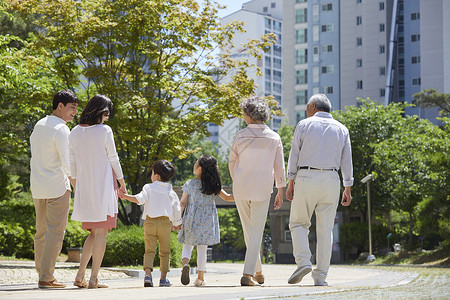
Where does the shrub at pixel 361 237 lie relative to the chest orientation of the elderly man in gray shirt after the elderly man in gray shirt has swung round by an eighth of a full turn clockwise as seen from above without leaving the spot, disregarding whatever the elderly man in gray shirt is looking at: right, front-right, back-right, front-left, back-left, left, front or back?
front-left

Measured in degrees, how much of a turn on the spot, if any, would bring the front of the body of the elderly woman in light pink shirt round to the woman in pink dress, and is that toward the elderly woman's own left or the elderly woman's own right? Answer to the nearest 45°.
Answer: approximately 135° to the elderly woman's own left

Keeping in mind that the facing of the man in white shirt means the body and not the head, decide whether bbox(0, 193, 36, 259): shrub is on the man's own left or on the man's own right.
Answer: on the man's own left

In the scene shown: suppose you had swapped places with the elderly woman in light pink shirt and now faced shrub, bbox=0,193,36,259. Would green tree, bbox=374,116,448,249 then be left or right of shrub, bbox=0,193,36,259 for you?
right

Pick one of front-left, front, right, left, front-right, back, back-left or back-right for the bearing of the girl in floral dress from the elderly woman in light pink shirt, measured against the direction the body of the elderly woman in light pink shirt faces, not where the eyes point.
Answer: front-left

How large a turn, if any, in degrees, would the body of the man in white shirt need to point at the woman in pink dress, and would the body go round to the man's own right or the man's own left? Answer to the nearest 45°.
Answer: approximately 90° to the man's own right

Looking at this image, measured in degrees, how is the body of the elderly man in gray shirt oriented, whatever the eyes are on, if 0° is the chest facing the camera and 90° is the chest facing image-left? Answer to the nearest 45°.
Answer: approximately 180°

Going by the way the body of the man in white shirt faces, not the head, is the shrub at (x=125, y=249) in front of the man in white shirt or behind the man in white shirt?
in front

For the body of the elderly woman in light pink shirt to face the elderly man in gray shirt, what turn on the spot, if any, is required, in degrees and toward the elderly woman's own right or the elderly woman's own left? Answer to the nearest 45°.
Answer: approximately 90° to the elderly woman's own right

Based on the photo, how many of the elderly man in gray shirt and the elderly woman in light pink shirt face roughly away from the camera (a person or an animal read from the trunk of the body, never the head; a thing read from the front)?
2

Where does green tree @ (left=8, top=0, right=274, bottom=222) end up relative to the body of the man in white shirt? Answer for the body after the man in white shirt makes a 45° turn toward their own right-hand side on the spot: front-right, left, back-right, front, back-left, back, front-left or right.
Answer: left

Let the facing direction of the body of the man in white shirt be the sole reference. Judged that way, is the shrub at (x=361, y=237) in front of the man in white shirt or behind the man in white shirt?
in front

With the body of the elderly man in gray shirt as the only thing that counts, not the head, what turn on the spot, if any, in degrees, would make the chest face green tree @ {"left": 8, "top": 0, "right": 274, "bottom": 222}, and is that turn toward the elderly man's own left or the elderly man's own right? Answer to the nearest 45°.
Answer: approximately 45° to the elderly man's own left

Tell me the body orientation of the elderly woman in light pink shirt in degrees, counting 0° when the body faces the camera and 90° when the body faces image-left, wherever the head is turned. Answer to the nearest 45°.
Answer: approximately 180°

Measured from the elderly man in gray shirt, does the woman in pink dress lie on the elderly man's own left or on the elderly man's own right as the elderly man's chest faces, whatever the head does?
on the elderly man's own left
